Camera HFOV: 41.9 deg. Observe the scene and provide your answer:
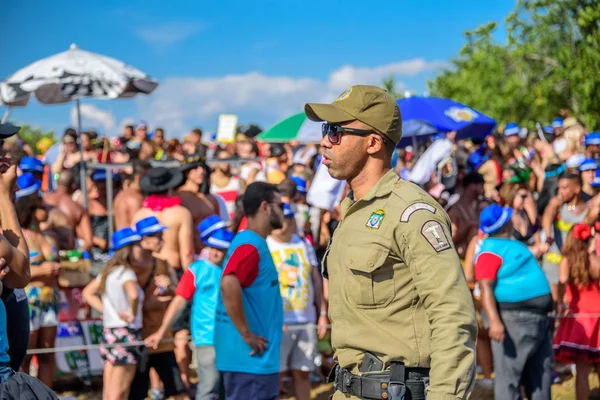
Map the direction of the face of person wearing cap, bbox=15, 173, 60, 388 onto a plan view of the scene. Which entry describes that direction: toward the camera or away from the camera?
toward the camera

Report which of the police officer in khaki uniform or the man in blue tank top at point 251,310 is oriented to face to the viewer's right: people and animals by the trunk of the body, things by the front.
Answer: the man in blue tank top

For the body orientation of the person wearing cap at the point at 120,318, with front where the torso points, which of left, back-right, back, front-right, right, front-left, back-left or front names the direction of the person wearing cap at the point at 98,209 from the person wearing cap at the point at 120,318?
front-left

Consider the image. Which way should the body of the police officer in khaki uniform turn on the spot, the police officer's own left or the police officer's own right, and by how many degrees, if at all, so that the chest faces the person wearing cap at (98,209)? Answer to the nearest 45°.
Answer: approximately 45° to the police officer's own right

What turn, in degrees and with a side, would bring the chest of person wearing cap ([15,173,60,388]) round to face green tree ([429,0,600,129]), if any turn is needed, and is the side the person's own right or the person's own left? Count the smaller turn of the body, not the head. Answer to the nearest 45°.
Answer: approximately 90° to the person's own left

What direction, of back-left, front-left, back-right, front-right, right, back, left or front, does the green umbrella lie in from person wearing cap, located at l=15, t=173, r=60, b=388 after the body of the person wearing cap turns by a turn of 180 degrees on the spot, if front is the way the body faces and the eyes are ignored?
right

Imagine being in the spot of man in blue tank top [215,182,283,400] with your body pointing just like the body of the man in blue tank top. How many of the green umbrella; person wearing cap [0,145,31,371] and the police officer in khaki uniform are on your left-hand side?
1

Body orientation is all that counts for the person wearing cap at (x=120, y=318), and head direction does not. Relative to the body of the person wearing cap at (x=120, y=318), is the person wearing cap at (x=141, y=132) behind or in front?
in front
